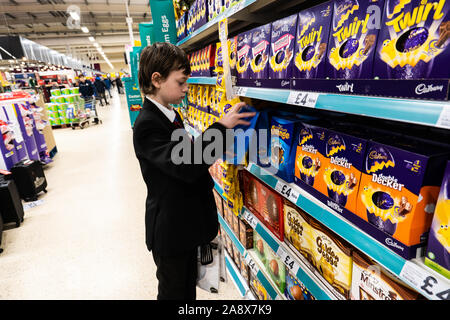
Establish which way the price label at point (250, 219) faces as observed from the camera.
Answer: facing the viewer and to the left of the viewer

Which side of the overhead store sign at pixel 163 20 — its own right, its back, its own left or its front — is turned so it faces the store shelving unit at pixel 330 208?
front

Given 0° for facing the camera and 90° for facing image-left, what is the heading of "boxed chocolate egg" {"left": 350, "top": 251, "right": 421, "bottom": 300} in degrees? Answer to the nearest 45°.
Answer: approximately 45°

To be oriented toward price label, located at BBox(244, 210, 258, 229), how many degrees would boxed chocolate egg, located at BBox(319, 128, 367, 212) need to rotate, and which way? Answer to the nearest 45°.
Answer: approximately 90° to its right

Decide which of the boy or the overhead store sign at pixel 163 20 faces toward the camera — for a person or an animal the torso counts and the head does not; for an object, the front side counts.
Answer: the overhead store sign

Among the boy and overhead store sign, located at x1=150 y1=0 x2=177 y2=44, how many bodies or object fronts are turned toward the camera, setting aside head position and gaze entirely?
1

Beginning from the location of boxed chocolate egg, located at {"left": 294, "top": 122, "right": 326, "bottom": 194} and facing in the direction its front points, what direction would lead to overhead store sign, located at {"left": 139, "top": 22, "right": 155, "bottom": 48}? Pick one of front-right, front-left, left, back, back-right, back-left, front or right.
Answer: right

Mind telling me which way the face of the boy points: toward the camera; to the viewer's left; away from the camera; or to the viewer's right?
to the viewer's right

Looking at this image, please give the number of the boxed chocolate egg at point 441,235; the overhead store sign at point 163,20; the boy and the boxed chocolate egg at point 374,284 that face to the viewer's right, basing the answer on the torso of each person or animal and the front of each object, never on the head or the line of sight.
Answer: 1

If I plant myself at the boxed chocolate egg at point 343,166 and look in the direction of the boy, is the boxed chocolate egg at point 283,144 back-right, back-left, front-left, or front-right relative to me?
front-right
